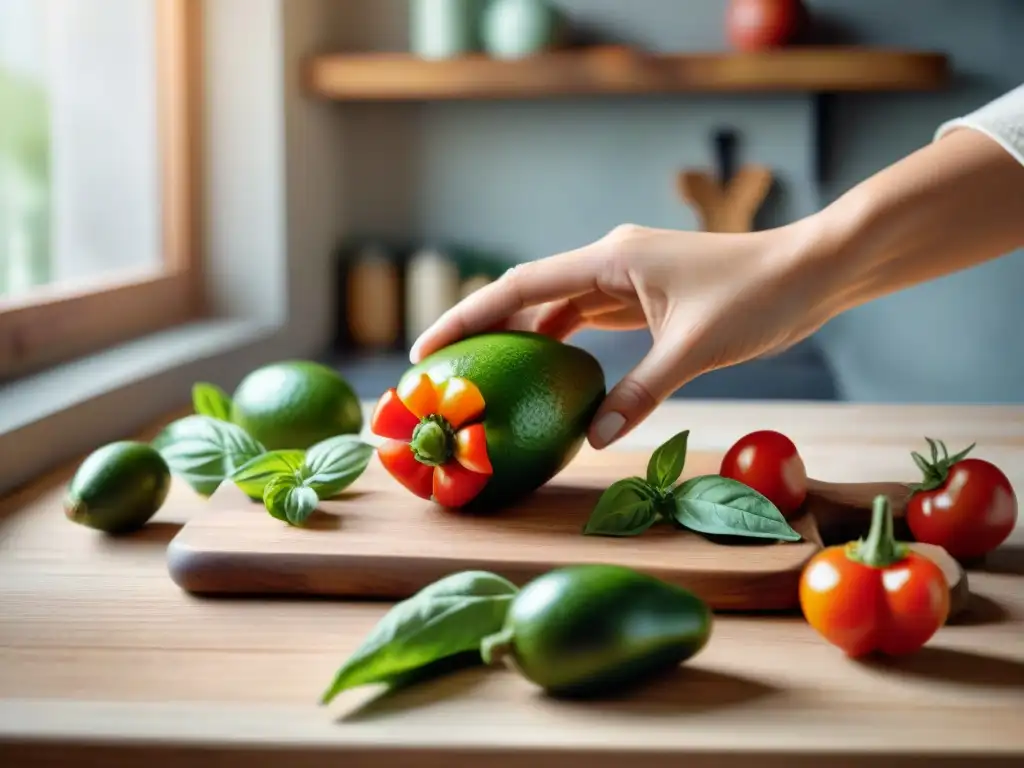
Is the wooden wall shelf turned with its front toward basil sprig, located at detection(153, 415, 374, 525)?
yes

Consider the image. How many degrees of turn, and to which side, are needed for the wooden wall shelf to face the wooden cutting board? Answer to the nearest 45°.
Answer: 0° — it already faces it

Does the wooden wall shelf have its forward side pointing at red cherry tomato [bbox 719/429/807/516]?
yes

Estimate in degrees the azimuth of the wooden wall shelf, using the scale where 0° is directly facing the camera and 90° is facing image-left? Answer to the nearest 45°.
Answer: approximately 0°

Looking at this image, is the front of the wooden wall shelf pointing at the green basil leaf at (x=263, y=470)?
yes

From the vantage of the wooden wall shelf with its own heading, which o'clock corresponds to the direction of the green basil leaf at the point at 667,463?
The green basil leaf is roughly at 12 o'clock from the wooden wall shelf.

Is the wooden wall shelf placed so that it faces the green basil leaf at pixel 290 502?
yes

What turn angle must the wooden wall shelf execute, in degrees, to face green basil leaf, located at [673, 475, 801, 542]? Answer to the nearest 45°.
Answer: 0° — it already faces it

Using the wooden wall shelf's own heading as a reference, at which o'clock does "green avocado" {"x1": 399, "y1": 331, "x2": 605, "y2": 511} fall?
The green avocado is roughly at 12 o'clock from the wooden wall shelf.

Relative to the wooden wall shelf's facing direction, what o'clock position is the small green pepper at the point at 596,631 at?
The small green pepper is roughly at 12 o'clock from the wooden wall shelf.
